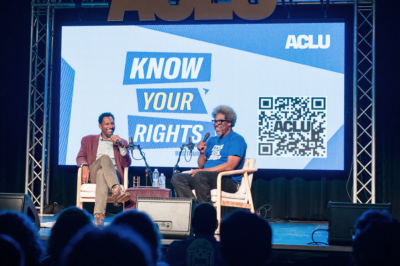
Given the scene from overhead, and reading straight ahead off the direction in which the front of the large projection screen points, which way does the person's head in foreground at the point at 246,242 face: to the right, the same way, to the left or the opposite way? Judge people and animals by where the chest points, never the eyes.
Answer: the opposite way

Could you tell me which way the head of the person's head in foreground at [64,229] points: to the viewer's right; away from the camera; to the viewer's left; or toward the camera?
away from the camera

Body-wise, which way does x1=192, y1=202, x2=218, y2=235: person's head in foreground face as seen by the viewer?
away from the camera

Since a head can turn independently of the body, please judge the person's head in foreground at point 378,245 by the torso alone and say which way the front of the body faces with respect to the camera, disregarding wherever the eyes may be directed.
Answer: away from the camera

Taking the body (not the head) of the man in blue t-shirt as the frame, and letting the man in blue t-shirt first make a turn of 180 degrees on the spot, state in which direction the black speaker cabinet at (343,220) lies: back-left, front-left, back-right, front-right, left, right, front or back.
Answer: right

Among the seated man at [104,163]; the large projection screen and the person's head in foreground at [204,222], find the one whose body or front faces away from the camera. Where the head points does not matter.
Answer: the person's head in foreground

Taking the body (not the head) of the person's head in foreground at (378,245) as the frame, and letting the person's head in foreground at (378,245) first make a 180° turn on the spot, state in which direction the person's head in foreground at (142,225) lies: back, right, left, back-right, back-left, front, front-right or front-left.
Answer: right

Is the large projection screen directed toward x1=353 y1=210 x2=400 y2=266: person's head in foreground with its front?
yes

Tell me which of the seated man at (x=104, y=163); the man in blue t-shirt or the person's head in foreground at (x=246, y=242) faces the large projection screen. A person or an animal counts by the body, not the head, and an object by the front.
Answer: the person's head in foreground

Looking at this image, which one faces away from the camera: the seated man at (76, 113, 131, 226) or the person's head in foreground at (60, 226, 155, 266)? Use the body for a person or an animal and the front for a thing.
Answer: the person's head in foreground

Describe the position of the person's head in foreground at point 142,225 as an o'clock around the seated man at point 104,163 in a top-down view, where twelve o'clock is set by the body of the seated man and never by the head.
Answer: The person's head in foreground is roughly at 12 o'clock from the seated man.

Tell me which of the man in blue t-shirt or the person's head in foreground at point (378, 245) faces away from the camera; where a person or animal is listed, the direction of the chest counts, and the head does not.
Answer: the person's head in foreground

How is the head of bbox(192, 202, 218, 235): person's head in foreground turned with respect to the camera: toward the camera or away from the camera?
away from the camera

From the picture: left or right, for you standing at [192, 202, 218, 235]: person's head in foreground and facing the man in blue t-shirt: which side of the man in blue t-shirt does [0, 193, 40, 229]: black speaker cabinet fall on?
left

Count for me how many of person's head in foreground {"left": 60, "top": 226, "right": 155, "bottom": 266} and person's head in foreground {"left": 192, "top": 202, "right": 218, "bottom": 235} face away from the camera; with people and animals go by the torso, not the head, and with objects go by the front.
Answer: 2

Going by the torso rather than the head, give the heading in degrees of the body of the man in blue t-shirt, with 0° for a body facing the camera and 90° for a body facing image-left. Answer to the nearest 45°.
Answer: approximately 45°

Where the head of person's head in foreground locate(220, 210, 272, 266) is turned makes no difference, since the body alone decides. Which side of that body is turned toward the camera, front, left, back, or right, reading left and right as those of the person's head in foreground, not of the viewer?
back
